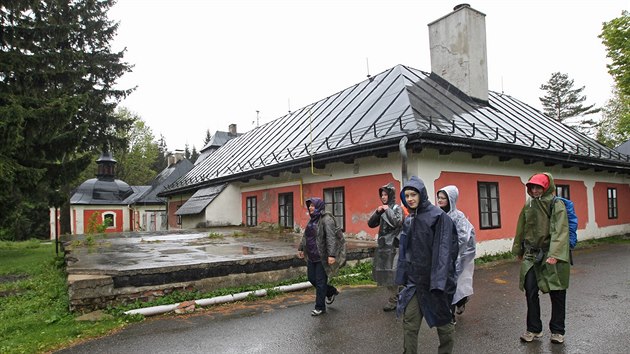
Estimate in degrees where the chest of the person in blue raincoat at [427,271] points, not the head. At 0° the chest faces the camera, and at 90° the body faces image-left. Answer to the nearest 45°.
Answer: approximately 45°

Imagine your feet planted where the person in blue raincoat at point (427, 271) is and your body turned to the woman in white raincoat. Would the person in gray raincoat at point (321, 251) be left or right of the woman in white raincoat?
left

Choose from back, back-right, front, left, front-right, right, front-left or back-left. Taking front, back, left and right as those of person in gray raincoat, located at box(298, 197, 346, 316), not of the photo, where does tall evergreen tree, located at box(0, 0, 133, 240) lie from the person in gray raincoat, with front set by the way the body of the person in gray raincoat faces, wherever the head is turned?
right

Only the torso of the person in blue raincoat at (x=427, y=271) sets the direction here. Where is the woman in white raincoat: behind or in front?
behind

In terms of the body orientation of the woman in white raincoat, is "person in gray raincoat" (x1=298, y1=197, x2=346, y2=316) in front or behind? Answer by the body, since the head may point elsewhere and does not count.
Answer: in front

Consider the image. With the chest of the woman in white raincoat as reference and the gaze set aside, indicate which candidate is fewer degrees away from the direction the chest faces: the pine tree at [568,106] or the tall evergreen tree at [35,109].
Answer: the tall evergreen tree

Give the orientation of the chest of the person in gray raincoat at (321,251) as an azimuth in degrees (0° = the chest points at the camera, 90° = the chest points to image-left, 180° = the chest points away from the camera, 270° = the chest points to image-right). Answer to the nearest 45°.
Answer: approximately 45°

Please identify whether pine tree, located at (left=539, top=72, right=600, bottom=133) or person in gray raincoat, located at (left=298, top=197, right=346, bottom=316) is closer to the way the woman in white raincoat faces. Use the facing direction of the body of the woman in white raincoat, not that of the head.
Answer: the person in gray raincoat

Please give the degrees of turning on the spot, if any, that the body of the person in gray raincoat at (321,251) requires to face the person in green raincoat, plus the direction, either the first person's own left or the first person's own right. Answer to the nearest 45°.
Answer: approximately 90° to the first person's own left
